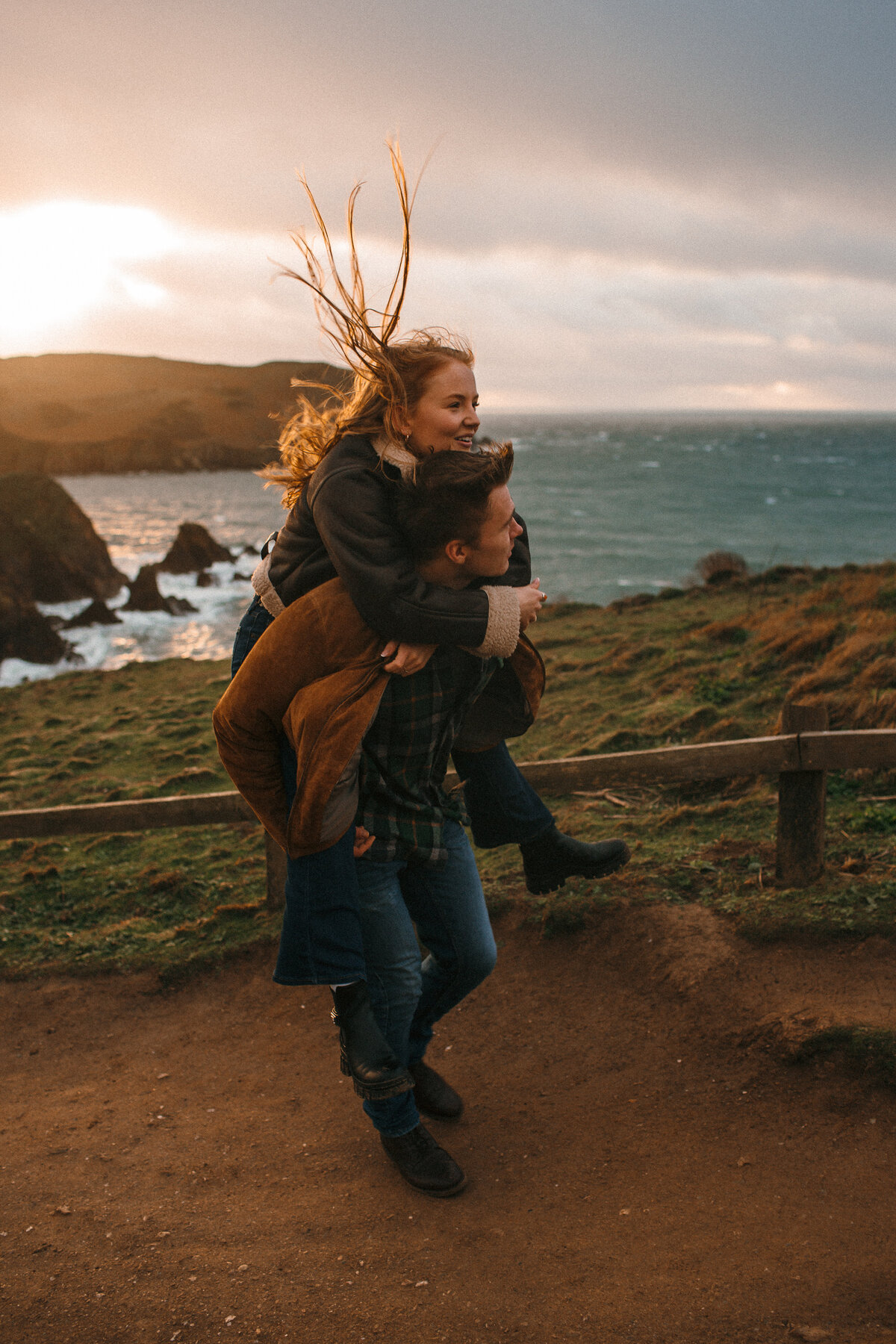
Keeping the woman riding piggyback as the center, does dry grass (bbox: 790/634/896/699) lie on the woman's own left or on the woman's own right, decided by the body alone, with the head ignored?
on the woman's own left

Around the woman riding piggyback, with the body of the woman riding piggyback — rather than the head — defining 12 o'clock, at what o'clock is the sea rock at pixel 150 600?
The sea rock is roughly at 7 o'clock from the woman riding piggyback.

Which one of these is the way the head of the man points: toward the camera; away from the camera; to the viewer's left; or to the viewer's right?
to the viewer's right

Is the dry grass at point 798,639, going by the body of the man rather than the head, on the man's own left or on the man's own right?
on the man's own left

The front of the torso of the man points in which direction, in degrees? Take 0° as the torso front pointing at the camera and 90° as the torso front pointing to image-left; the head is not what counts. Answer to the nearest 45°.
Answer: approximately 315°

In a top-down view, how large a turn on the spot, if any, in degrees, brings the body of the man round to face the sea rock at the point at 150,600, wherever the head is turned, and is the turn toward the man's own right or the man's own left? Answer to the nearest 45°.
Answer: approximately 135° to the man's own left
